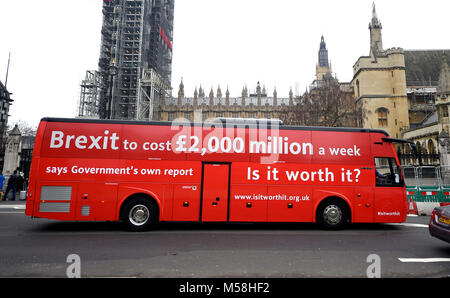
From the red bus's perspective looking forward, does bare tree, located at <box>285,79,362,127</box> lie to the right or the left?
on its left

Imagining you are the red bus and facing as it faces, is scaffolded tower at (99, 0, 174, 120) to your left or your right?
on your left

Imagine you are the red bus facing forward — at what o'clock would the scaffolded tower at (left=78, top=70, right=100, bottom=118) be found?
The scaffolded tower is roughly at 8 o'clock from the red bus.

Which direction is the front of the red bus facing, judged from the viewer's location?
facing to the right of the viewer

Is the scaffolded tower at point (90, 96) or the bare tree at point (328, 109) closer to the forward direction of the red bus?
the bare tree

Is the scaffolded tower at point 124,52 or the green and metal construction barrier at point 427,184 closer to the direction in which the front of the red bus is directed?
the green and metal construction barrier

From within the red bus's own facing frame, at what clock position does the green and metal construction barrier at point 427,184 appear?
The green and metal construction barrier is roughly at 11 o'clock from the red bus.
